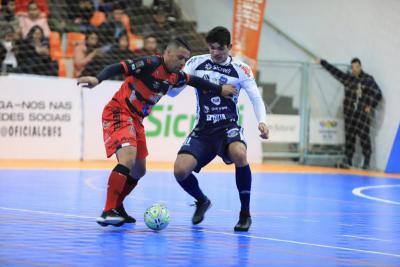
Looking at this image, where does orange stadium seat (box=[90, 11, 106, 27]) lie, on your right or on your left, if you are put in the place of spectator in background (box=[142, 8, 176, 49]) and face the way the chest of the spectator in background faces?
on your right

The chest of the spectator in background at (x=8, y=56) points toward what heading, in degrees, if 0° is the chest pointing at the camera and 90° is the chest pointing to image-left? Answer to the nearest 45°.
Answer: approximately 0°

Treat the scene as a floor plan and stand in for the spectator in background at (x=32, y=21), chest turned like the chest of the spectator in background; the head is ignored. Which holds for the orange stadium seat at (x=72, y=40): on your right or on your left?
on your left

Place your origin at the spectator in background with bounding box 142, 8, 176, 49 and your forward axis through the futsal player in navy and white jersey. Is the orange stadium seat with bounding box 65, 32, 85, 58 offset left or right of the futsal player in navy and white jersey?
right

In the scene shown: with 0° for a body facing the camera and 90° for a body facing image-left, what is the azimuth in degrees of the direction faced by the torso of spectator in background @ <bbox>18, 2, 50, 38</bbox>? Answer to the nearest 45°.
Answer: approximately 0°
